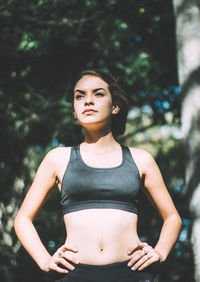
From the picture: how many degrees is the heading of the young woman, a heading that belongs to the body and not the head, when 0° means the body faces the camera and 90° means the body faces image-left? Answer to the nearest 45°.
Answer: approximately 0°

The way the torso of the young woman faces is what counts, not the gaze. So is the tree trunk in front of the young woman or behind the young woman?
behind
